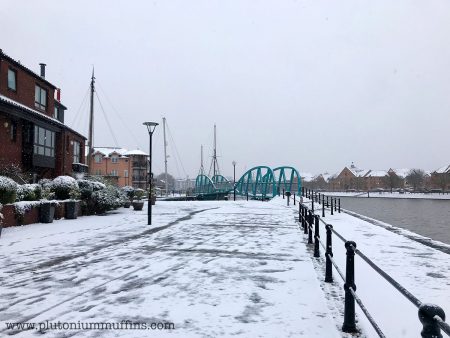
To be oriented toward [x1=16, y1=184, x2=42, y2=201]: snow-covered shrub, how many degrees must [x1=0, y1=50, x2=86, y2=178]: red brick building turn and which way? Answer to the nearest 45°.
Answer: approximately 45° to its right

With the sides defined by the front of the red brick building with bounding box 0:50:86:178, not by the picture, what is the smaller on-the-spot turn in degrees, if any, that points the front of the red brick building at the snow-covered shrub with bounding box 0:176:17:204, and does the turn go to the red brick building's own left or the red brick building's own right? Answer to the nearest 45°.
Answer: approximately 45° to the red brick building's own right

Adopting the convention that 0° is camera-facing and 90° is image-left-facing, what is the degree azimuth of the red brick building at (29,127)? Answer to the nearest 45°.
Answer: approximately 315°
